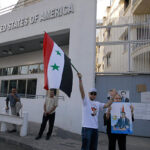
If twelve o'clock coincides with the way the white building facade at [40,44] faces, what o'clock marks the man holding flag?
The man holding flag is roughly at 10 o'clock from the white building facade.

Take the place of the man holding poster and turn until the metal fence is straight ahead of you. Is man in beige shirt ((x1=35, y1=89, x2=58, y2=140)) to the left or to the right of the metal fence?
left

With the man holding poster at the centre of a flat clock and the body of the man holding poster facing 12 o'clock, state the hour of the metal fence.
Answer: The metal fence is roughly at 6 o'clock from the man holding poster.

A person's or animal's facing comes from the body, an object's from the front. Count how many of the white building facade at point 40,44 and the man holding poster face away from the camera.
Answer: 0

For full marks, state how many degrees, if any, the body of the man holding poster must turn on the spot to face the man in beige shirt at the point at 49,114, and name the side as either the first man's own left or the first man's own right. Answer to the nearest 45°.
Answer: approximately 135° to the first man's own right

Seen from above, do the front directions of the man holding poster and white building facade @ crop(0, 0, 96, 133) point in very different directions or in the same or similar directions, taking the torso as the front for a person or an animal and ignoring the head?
same or similar directions

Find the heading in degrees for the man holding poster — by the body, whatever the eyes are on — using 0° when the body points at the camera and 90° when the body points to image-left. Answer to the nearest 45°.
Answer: approximately 0°

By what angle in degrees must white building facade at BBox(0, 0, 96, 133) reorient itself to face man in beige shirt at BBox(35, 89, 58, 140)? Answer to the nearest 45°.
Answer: approximately 45° to its left

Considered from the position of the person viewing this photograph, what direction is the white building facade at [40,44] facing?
facing the viewer and to the left of the viewer

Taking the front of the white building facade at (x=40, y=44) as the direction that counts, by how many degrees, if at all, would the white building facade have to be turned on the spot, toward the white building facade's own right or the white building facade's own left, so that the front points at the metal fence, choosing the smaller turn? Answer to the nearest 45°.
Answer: approximately 90° to the white building facade's own left

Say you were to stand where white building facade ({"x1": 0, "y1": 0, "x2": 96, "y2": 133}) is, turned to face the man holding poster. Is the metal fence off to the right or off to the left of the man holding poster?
left
